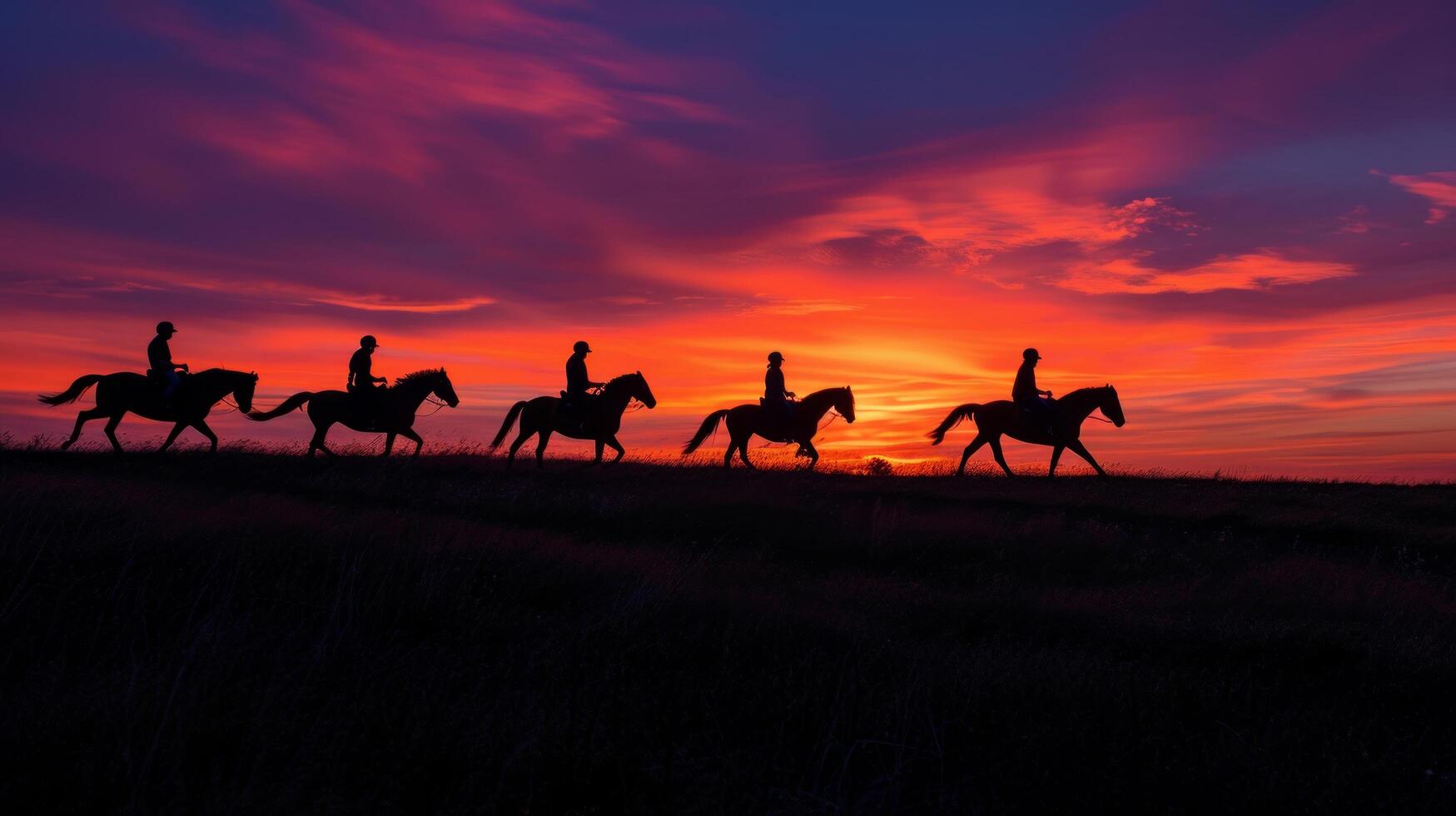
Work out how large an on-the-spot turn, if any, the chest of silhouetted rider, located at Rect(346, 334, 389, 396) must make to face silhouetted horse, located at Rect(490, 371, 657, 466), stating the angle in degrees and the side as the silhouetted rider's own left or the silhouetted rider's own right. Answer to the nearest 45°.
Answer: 0° — they already face it

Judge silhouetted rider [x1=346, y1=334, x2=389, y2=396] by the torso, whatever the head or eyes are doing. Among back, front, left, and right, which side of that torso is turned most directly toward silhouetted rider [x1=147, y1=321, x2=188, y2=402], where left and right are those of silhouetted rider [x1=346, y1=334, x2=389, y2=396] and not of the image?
back

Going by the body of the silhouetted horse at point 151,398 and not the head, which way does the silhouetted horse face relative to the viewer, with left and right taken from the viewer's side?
facing to the right of the viewer

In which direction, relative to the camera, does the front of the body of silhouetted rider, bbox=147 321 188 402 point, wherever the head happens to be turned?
to the viewer's right

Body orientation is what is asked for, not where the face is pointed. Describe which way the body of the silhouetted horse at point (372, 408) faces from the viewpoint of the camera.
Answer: to the viewer's right

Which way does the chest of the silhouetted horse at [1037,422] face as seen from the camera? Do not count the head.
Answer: to the viewer's right

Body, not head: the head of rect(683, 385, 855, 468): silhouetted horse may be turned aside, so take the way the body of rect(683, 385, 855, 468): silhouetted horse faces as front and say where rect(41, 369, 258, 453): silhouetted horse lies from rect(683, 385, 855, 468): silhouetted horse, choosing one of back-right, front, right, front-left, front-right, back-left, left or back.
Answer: back

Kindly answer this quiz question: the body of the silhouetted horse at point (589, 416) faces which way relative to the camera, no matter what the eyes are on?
to the viewer's right

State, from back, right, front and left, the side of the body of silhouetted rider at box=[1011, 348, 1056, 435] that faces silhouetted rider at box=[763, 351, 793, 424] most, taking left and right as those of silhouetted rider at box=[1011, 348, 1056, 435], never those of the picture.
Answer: back

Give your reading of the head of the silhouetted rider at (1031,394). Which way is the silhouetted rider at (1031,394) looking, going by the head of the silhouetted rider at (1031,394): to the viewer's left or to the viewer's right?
to the viewer's right

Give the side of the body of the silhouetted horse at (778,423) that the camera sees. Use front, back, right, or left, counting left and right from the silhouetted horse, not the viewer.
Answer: right

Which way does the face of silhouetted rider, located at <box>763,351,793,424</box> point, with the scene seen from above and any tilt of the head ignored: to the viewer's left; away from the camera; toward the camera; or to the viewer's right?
to the viewer's right

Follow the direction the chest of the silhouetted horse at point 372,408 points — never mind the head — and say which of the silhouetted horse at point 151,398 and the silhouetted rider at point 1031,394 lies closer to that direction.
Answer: the silhouetted rider

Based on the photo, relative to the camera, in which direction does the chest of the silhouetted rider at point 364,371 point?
to the viewer's right

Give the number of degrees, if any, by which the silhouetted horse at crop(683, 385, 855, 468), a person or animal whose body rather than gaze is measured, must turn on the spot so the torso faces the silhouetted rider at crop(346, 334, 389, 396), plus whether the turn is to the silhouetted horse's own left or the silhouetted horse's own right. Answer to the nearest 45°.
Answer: approximately 180°

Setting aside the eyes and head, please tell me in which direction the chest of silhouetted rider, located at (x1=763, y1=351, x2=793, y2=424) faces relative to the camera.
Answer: to the viewer's right

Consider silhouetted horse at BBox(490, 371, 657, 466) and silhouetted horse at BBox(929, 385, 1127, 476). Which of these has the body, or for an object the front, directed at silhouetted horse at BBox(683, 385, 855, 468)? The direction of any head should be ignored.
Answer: silhouetted horse at BBox(490, 371, 657, 466)

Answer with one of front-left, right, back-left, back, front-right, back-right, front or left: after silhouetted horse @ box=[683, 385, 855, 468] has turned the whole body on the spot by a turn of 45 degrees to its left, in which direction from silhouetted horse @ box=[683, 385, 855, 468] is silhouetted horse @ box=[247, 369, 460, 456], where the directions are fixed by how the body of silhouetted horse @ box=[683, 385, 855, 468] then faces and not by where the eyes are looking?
back-left

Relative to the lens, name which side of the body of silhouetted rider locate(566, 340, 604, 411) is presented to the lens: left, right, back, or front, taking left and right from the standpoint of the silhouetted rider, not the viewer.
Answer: right

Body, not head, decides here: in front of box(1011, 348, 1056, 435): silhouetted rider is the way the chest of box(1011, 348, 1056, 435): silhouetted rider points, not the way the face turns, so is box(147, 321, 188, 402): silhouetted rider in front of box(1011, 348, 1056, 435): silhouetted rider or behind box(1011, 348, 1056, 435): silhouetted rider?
behind

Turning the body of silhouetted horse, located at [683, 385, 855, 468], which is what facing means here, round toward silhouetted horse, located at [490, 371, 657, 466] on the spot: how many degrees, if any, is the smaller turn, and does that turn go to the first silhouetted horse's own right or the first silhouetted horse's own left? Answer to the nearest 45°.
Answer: approximately 180°
